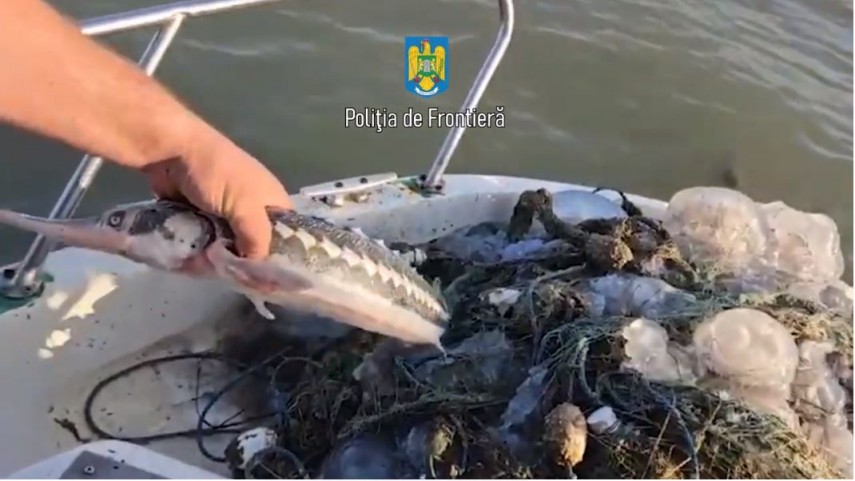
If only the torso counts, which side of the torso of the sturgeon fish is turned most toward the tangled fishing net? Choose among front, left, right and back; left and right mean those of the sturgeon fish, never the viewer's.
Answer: back

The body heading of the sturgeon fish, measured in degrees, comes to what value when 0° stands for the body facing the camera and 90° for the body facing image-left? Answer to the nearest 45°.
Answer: approximately 90°
